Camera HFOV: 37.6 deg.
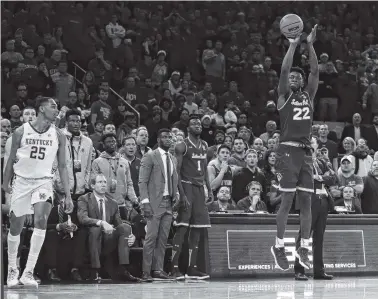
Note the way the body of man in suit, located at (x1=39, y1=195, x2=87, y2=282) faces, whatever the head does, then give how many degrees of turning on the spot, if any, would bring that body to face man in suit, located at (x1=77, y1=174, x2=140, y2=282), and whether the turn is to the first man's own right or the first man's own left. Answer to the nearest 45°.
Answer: approximately 90° to the first man's own left

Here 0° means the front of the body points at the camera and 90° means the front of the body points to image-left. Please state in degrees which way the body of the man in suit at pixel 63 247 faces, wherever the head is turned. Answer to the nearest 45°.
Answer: approximately 0°

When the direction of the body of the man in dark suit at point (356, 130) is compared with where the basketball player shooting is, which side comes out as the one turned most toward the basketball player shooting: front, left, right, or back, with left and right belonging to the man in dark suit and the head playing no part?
front

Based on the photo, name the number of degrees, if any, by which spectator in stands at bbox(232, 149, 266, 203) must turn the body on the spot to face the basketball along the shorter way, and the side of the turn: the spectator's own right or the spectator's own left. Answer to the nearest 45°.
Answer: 0° — they already face it

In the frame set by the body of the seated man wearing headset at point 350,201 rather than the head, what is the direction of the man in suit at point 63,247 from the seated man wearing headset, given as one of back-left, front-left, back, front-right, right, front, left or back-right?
front-right

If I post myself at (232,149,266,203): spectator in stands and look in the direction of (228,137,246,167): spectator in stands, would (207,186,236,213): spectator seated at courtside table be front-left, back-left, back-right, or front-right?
back-left
